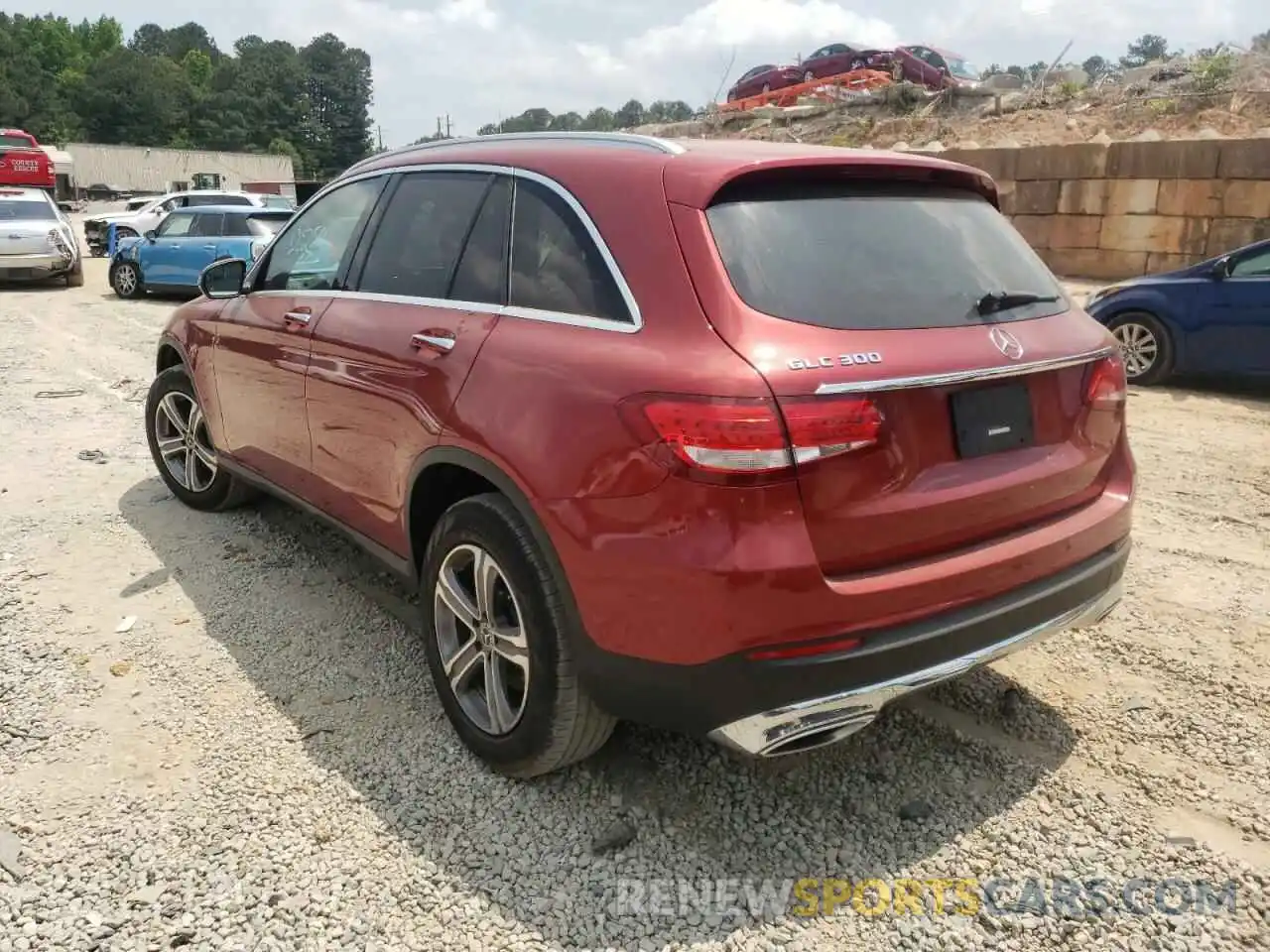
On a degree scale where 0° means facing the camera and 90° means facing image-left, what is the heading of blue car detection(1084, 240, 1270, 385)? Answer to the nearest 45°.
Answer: approximately 90°

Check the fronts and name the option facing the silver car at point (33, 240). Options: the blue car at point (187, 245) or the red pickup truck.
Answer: the blue car

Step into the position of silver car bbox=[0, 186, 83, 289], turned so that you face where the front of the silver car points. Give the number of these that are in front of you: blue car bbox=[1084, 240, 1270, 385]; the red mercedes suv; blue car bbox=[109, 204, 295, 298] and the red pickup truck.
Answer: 1

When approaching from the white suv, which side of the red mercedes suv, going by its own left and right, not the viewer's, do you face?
front

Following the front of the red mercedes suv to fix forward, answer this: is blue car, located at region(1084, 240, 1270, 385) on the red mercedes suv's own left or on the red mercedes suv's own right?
on the red mercedes suv's own right

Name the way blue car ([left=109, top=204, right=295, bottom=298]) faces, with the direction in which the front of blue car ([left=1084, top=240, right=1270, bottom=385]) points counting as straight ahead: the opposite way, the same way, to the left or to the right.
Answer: the same way

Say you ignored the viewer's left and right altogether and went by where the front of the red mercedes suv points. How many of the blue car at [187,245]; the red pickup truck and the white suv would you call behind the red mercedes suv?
0

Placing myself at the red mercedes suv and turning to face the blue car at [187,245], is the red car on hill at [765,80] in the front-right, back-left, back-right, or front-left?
front-right

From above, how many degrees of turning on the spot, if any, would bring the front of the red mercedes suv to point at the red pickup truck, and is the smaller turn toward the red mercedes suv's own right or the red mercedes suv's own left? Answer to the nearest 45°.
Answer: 0° — it already faces it

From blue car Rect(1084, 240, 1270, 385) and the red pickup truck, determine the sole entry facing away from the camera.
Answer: the red pickup truck

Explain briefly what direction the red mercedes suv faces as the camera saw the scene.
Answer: facing away from the viewer and to the left of the viewer

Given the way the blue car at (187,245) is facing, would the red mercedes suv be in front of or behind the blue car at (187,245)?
behind

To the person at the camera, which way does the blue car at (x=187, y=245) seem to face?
facing away from the viewer and to the left of the viewer
